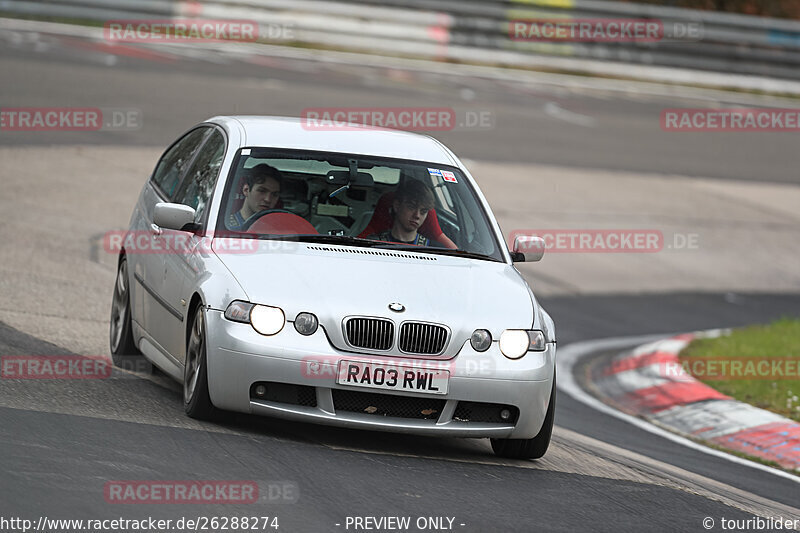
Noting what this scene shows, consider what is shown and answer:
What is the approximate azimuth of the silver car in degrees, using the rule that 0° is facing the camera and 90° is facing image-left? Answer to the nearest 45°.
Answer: approximately 0°

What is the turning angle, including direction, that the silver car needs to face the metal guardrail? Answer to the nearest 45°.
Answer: approximately 180°

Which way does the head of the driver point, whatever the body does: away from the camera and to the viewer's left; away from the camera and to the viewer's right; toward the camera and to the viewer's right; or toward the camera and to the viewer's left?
toward the camera and to the viewer's right
